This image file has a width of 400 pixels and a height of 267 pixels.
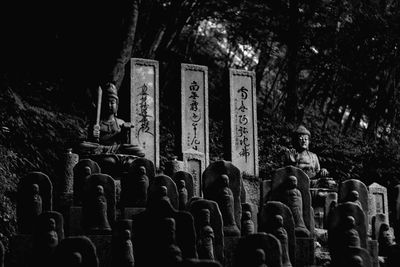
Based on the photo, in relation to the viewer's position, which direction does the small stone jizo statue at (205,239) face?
facing the viewer and to the left of the viewer

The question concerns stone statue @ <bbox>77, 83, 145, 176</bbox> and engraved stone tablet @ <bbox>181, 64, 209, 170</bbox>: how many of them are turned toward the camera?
2

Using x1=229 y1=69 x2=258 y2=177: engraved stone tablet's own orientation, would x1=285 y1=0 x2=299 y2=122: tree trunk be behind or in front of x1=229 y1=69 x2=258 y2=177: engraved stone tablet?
behind

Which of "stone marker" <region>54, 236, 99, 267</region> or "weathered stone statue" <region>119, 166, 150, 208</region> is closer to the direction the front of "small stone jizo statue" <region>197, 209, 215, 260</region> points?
the stone marker

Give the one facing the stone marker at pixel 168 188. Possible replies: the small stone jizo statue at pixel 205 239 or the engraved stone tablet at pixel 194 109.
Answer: the engraved stone tablet

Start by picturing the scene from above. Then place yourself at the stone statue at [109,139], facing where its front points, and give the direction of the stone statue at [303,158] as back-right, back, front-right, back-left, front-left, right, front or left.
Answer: left

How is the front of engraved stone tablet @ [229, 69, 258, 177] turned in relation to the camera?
facing the viewer

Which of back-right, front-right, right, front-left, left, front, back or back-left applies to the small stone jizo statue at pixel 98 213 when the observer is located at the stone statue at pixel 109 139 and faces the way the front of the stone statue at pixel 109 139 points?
front

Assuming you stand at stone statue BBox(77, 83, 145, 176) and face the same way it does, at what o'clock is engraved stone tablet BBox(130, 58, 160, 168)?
The engraved stone tablet is roughly at 7 o'clock from the stone statue.

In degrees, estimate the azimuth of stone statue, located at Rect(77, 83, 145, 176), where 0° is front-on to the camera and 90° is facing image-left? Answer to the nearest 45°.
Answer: approximately 0°

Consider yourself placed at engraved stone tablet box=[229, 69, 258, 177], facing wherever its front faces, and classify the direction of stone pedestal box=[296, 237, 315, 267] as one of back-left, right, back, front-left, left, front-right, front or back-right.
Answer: front

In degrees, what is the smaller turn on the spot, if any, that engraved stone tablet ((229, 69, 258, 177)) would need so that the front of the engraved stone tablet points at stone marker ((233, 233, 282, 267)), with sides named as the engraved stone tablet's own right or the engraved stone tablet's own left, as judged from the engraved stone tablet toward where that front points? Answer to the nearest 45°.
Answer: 0° — it already faces it
